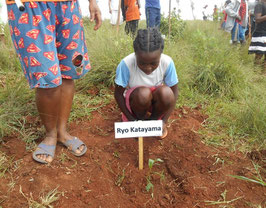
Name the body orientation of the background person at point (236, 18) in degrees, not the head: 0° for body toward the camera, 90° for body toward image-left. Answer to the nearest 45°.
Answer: approximately 315°

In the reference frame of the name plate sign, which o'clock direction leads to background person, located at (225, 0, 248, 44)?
The background person is roughly at 7 o'clock from the name plate sign.

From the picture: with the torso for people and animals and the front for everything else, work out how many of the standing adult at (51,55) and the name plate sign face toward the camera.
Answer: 2

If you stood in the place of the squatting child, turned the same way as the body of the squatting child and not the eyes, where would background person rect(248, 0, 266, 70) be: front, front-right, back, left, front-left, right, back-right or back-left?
back-left

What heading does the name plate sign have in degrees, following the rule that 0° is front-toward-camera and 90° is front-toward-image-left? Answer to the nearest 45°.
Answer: approximately 0°

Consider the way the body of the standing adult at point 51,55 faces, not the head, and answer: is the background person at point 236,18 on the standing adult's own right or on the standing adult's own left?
on the standing adult's own left

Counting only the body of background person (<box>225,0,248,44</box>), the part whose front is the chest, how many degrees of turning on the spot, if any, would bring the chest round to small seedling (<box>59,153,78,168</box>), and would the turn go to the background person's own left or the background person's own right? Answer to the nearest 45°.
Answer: approximately 45° to the background person's own right

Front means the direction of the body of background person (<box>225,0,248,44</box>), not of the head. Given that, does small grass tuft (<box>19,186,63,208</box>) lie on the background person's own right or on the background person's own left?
on the background person's own right
